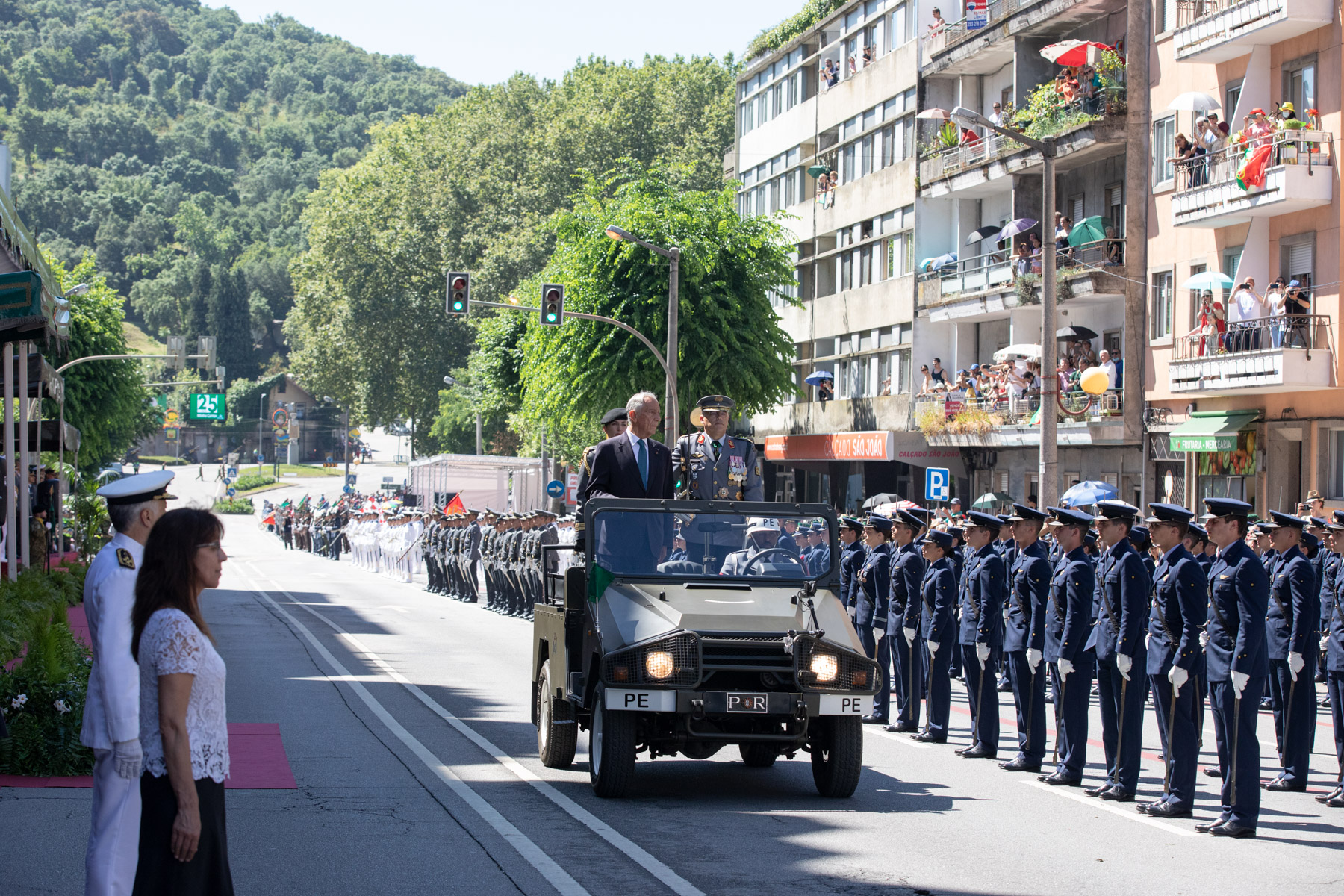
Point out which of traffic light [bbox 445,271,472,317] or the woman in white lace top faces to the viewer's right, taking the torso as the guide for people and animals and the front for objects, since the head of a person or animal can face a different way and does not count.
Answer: the woman in white lace top

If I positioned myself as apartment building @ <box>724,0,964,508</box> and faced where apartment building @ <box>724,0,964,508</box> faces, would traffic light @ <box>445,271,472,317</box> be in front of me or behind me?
in front

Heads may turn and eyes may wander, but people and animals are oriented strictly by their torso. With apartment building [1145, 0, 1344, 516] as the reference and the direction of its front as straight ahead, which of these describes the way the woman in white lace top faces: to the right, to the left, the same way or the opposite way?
the opposite way

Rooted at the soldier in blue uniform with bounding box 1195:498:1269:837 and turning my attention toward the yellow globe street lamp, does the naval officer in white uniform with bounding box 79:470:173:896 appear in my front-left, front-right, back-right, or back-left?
back-left

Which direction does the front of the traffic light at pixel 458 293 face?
toward the camera

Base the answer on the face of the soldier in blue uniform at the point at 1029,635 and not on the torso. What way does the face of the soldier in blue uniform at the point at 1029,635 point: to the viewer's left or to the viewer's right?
to the viewer's left

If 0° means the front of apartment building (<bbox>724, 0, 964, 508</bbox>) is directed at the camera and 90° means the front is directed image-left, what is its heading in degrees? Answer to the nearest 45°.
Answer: approximately 45°

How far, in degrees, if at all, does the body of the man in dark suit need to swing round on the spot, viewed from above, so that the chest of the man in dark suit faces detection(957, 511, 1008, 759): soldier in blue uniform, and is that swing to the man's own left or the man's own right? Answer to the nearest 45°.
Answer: approximately 90° to the man's own left

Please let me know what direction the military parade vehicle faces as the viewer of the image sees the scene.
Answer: facing the viewer

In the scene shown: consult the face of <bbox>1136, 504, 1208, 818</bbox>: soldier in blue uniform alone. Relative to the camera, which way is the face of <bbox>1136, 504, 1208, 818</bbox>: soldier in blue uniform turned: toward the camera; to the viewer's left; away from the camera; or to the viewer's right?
to the viewer's left

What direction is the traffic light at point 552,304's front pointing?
toward the camera

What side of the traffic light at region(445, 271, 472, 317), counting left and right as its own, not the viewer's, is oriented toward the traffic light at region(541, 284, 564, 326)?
left

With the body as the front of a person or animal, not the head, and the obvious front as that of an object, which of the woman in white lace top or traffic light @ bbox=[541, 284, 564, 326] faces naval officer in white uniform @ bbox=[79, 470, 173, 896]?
the traffic light

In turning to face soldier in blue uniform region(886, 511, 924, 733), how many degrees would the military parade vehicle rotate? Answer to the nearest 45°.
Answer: approximately 135° to its left

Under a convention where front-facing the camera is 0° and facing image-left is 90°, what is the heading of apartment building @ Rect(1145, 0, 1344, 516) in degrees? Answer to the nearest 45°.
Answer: approximately 45°

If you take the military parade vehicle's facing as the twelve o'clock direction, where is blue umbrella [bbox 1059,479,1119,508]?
The blue umbrella is roughly at 7 o'clock from the military parade vehicle.

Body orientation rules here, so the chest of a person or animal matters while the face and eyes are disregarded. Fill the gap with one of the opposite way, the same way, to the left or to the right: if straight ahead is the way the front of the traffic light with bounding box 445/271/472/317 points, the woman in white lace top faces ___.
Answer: to the left

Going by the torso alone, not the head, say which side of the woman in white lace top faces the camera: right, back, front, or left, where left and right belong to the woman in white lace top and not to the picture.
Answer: right
